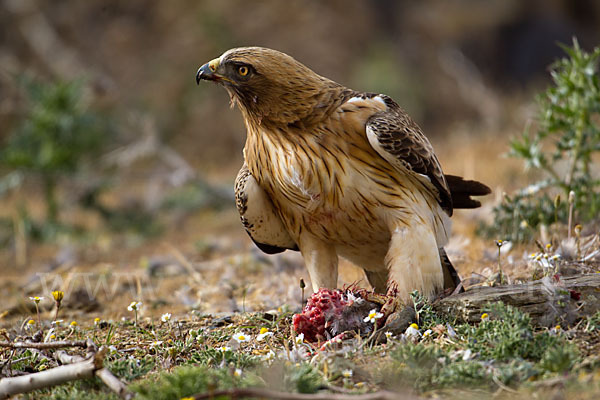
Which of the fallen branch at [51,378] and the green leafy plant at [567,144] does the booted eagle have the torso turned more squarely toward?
the fallen branch

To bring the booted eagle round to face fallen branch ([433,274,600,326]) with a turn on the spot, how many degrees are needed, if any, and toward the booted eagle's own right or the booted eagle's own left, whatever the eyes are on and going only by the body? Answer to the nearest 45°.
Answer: approximately 135° to the booted eagle's own left

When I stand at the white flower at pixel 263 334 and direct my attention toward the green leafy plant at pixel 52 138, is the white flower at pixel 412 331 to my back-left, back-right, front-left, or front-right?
back-right

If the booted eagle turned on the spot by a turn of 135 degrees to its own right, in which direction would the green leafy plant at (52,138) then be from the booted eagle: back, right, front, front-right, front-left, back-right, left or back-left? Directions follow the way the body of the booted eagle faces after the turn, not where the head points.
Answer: front-left

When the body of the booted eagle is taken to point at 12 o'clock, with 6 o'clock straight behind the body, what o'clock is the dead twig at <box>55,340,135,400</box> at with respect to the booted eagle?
The dead twig is roughly at 12 o'clock from the booted eagle.

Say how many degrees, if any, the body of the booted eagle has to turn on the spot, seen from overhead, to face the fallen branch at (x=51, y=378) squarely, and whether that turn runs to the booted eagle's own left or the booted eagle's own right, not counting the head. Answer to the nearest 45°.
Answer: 0° — it already faces it

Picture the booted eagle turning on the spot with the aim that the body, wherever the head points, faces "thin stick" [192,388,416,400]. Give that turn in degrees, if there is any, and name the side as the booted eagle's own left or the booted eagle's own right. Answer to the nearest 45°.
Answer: approximately 45° to the booted eagle's own left

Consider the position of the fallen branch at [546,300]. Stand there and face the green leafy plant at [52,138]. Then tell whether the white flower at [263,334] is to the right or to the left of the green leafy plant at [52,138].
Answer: left

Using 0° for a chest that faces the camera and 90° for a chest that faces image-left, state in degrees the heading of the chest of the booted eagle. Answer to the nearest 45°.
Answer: approximately 45°
